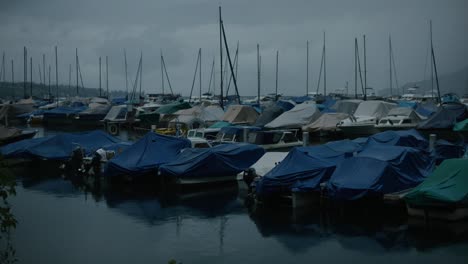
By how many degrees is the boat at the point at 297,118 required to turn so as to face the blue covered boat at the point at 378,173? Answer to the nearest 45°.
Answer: approximately 45° to its left

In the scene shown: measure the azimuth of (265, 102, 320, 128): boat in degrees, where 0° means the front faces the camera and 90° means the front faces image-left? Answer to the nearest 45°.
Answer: approximately 45°

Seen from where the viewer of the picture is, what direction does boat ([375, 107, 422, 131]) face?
facing the viewer and to the left of the viewer

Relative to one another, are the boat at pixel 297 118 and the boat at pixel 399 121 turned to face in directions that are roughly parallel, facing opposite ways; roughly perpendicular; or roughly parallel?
roughly parallel

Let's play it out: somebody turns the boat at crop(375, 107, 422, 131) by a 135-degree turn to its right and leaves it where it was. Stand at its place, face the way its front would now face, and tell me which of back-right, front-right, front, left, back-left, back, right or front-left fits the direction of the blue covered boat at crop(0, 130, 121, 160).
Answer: back-left

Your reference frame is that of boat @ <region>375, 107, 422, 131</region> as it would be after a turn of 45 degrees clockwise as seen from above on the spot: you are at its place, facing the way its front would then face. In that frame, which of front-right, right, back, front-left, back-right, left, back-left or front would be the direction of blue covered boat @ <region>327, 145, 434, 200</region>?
left

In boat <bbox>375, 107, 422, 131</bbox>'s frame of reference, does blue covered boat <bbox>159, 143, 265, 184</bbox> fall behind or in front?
in front

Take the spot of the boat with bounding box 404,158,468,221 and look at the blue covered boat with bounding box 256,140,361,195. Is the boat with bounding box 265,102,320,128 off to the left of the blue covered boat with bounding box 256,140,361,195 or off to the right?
right
